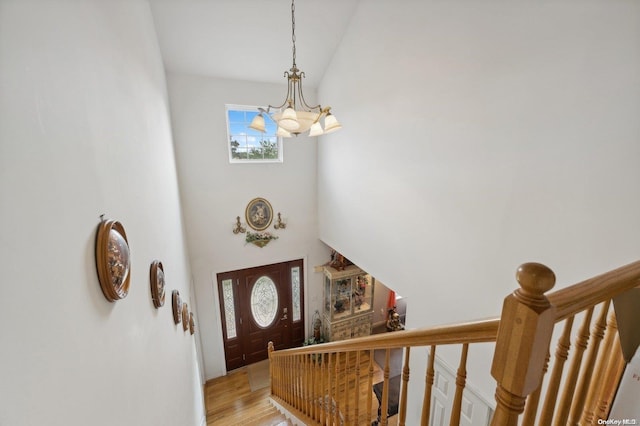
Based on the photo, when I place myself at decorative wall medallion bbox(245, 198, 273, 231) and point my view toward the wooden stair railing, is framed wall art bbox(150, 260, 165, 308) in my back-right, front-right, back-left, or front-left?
front-right

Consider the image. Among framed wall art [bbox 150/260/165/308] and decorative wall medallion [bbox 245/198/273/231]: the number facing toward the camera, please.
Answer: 1

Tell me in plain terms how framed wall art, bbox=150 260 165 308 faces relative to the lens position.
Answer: facing to the right of the viewer

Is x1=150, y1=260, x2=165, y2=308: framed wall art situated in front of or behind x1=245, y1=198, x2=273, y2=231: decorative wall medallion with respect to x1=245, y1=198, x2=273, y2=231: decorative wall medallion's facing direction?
in front

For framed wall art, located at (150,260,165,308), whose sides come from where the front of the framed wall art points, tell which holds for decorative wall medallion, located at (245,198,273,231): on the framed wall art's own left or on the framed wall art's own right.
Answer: on the framed wall art's own left

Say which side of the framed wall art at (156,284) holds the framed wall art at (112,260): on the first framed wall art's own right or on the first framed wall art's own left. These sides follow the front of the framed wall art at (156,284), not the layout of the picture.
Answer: on the first framed wall art's own right

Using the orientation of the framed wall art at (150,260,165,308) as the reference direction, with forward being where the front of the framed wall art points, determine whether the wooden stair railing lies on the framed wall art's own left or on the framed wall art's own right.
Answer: on the framed wall art's own right

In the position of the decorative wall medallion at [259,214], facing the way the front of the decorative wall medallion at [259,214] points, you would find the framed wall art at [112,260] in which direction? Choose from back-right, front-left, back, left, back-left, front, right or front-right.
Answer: front

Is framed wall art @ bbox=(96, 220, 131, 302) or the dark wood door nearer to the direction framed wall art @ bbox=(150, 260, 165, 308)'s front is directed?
the dark wood door

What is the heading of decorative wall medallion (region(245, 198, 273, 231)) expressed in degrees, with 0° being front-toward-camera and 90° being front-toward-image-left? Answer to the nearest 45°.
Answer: approximately 0°

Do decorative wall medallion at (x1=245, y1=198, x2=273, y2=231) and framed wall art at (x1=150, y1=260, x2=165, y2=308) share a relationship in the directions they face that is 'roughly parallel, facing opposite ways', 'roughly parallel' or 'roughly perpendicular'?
roughly perpendicular

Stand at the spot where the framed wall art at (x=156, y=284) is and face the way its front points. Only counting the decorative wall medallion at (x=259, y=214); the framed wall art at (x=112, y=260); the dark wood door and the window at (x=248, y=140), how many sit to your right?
1

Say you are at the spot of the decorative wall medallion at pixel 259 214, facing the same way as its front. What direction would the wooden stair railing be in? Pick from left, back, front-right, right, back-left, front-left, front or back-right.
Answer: front

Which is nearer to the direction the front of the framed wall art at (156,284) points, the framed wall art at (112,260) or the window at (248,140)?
the window
